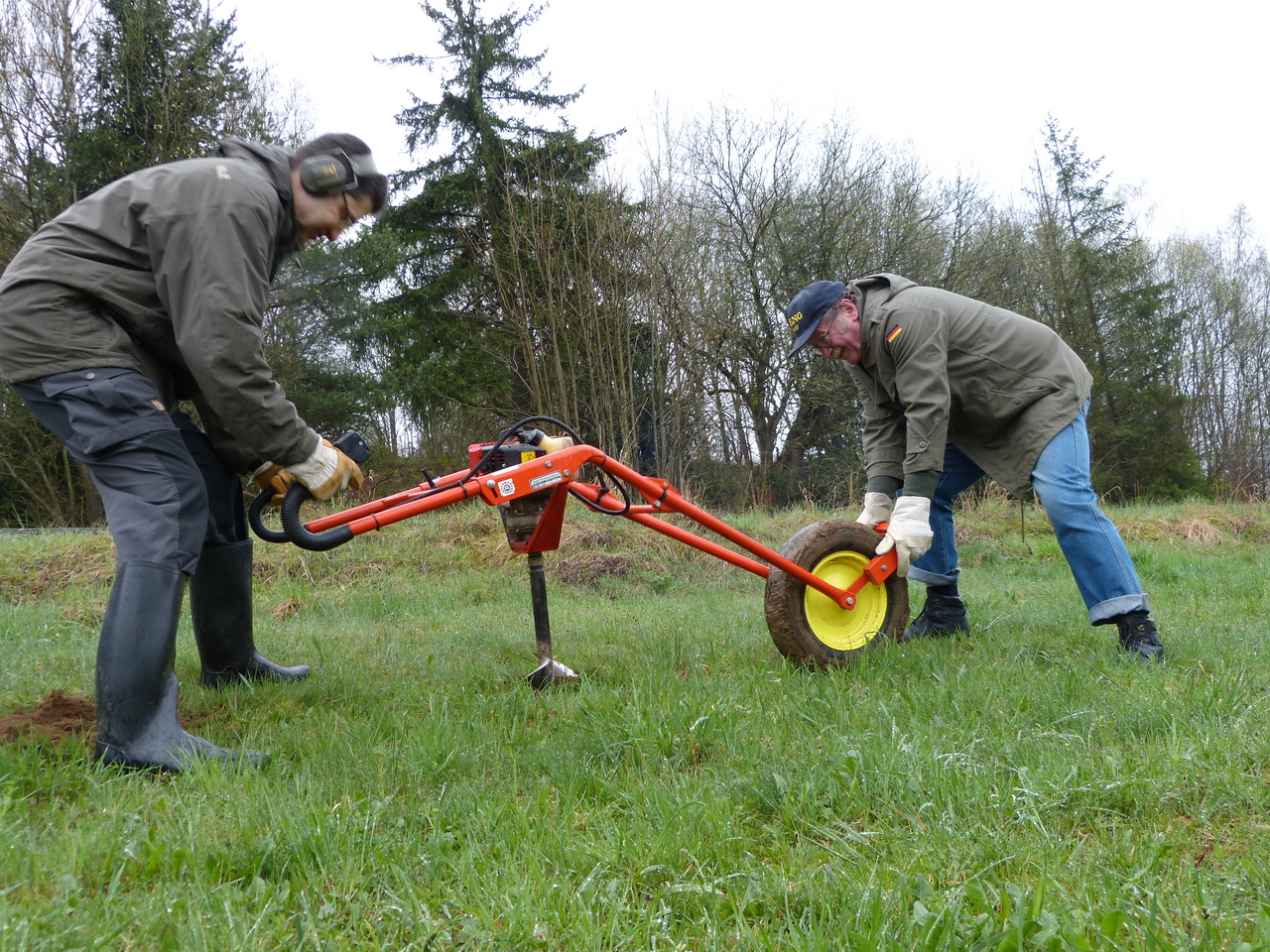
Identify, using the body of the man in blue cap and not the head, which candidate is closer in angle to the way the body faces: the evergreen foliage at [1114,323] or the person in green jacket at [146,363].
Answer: the person in green jacket

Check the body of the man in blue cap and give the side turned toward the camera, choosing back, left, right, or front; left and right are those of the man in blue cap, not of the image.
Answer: left

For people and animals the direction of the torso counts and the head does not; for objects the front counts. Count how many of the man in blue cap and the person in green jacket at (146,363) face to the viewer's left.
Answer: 1

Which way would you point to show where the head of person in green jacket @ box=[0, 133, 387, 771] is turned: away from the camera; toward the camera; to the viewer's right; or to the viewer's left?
to the viewer's right

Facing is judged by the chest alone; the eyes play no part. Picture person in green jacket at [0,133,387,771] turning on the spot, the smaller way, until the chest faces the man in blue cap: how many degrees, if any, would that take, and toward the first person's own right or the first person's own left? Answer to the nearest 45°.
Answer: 0° — they already face them

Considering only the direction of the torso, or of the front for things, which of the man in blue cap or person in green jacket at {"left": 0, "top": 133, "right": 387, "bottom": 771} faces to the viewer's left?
the man in blue cap

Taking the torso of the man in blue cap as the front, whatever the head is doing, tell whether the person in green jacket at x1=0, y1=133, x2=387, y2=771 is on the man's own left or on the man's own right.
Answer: on the man's own left

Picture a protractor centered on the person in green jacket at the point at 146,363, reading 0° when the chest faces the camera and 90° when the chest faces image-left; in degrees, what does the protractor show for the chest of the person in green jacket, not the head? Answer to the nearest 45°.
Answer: approximately 270°

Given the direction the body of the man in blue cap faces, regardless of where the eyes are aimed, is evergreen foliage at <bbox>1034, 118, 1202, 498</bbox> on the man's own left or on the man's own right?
on the man's own right
